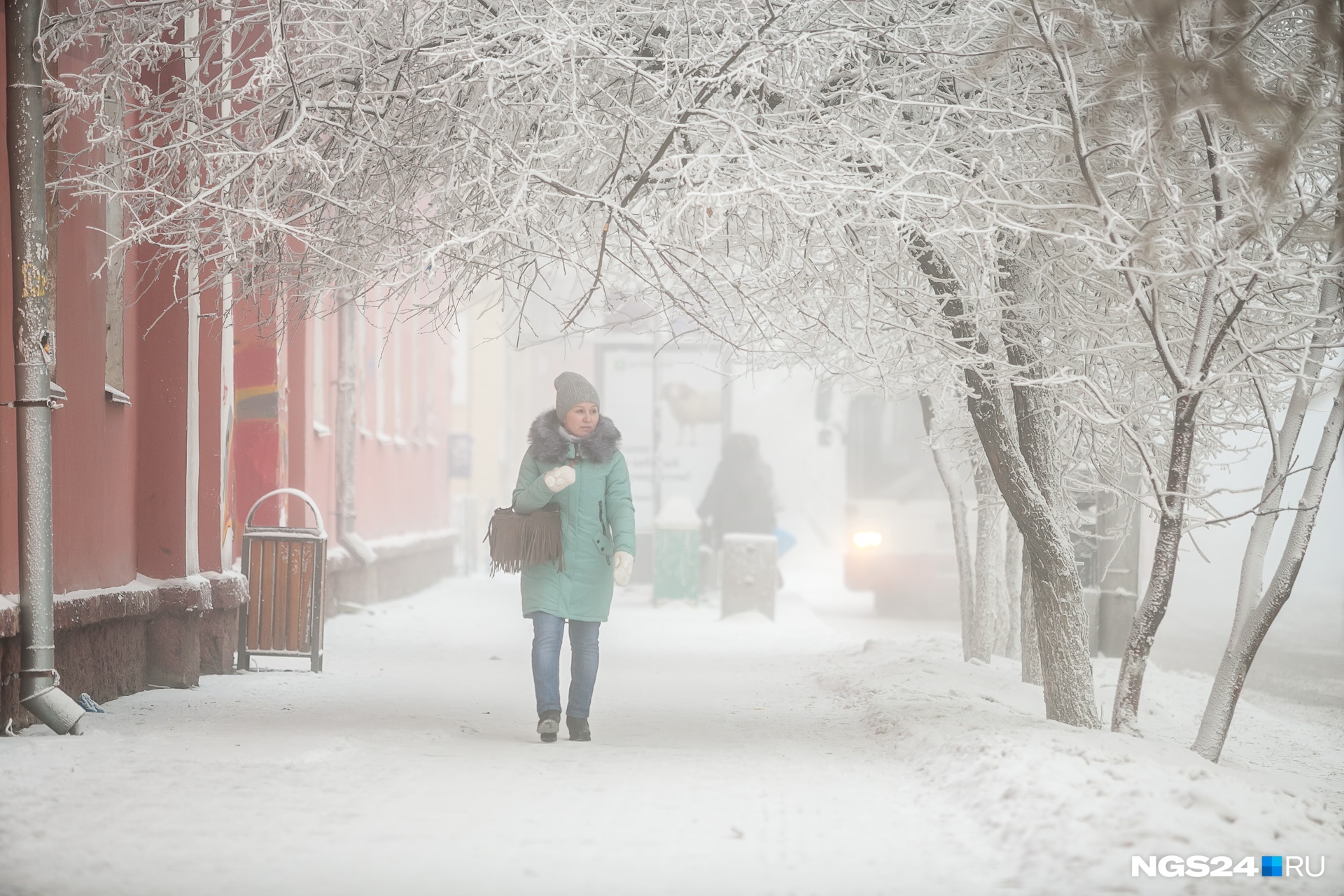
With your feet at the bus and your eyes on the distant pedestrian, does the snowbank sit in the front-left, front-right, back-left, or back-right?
back-left

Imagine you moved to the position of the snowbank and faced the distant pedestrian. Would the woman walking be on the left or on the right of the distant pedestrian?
left

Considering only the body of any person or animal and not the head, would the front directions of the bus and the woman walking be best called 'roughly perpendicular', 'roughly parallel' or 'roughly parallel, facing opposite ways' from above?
roughly parallel

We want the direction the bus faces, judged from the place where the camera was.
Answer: facing the viewer

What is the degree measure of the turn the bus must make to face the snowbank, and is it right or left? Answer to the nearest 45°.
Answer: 0° — it already faces it

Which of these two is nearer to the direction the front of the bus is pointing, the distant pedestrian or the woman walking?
the woman walking

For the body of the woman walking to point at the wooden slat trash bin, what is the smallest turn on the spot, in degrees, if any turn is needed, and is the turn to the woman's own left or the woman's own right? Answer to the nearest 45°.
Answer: approximately 135° to the woman's own right

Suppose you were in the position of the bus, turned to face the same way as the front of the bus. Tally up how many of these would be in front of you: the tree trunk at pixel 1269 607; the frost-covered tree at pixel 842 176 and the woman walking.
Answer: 3

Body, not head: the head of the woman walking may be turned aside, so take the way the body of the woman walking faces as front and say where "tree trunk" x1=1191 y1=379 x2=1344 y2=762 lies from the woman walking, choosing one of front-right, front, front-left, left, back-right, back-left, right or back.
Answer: left

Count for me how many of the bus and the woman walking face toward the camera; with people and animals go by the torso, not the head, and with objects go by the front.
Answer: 2
